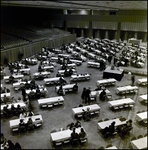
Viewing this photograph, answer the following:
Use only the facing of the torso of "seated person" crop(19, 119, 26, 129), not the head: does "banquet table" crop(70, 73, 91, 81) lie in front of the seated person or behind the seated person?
in front

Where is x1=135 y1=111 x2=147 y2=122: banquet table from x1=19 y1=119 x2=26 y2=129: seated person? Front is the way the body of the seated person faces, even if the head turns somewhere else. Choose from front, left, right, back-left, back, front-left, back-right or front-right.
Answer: right

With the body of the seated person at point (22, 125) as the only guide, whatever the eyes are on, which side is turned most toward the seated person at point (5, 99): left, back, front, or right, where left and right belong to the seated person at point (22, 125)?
front

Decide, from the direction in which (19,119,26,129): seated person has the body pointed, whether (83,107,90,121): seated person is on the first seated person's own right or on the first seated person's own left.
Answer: on the first seated person's own right

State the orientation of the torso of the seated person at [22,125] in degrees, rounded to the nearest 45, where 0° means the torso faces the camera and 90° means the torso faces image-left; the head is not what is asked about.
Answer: approximately 180°

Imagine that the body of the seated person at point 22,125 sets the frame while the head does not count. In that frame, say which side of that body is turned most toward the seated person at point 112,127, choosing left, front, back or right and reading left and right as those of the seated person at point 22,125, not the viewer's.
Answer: right

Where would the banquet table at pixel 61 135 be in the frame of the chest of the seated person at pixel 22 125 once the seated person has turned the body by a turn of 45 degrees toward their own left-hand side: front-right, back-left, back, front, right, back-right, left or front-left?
back
